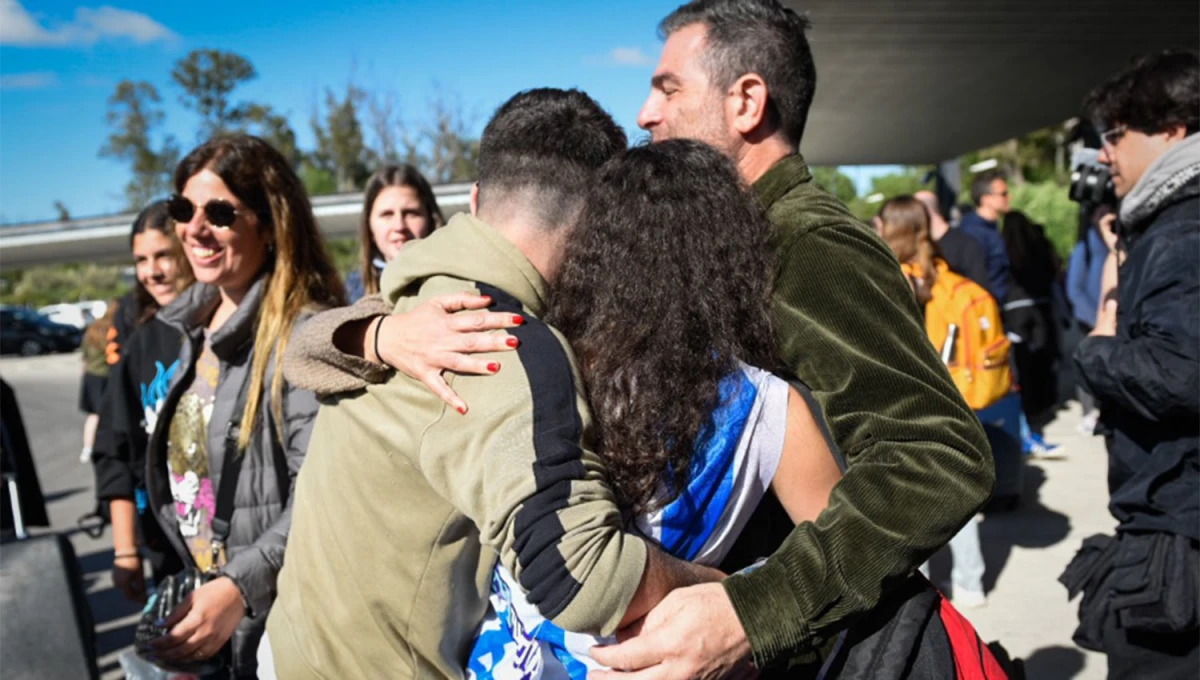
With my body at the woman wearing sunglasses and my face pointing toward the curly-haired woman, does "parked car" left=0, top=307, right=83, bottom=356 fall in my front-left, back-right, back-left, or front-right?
back-left

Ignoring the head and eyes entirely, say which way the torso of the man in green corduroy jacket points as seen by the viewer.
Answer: to the viewer's left

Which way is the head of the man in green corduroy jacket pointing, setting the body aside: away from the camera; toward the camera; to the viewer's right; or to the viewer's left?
to the viewer's left

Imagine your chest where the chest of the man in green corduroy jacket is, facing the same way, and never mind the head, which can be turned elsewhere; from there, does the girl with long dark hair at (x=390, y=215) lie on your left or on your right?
on your right

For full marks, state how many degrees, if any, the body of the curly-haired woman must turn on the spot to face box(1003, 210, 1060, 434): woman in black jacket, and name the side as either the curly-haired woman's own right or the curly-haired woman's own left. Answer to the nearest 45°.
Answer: approximately 45° to the curly-haired woman's own right

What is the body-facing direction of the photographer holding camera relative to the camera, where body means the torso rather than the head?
to the viewer's left

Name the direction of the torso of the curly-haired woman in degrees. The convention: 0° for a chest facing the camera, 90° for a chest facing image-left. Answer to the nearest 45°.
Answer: approximately 180°

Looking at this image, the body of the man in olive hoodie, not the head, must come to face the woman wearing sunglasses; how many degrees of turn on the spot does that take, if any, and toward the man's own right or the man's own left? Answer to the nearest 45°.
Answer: approximately 90° to the man's own left

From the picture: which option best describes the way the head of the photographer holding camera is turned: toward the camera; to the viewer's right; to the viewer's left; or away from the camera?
to the viewer's left

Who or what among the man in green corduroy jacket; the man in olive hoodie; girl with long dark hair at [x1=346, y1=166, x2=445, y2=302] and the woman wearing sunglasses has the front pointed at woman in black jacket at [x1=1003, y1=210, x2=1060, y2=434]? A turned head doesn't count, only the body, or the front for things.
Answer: the man in olive hoodie
